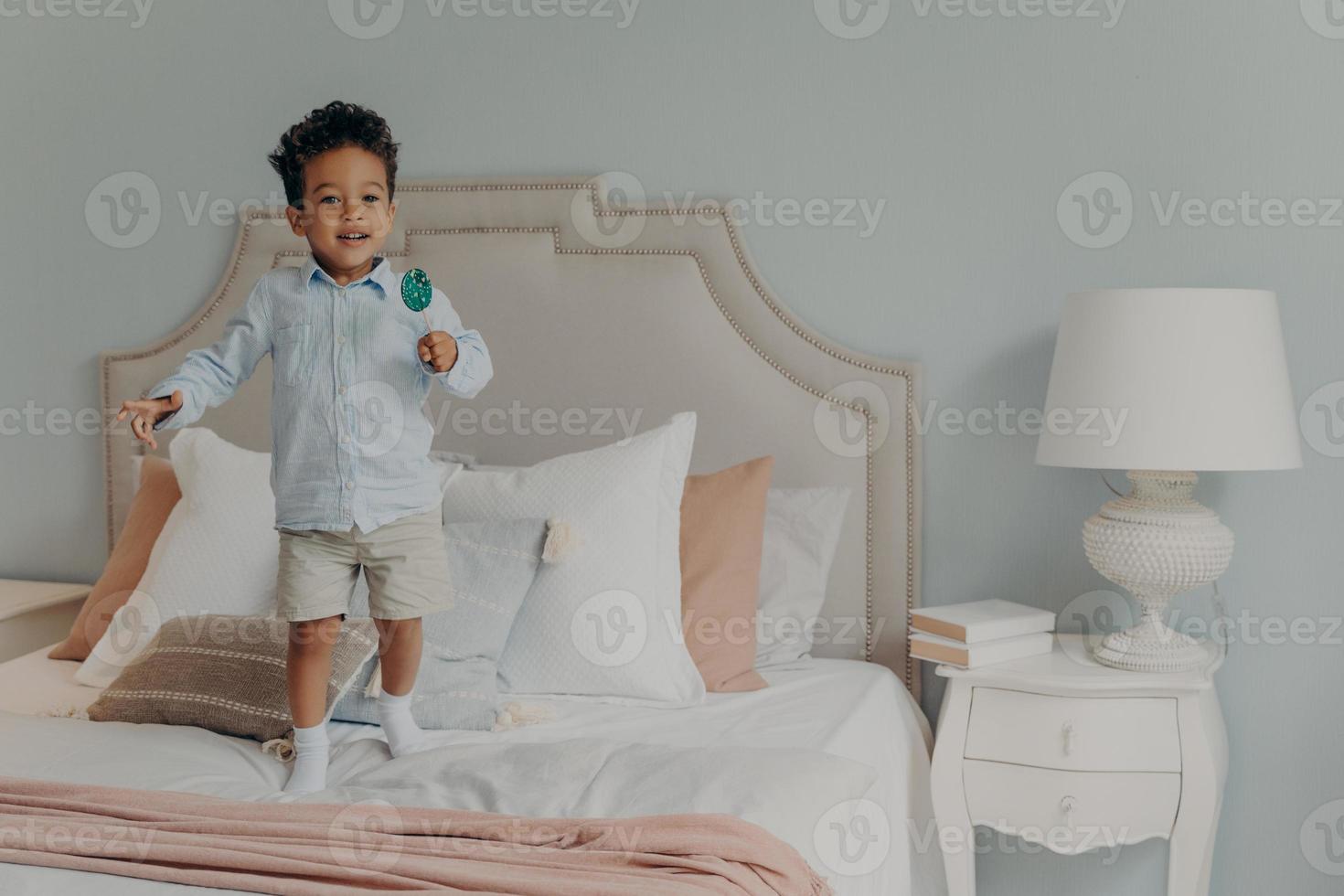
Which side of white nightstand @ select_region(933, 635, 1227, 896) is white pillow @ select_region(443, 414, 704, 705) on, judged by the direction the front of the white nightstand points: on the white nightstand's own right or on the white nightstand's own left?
on the white nightstand's own right

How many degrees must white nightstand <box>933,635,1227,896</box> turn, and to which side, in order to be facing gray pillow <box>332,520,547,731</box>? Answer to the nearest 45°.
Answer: approximately 90° to its right

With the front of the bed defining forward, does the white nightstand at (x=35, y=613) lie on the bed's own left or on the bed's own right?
on the bed's own right

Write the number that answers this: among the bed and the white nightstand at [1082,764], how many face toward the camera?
2

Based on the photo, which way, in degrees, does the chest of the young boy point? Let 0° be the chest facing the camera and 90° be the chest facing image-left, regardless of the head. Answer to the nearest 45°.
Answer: approximately 0°
